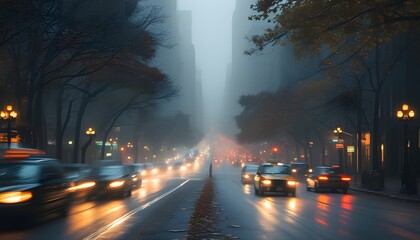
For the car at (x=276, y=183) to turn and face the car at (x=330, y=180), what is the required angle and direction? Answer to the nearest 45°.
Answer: approximately 135° to its left

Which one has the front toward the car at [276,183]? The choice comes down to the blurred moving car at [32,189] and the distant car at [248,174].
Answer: the distant car

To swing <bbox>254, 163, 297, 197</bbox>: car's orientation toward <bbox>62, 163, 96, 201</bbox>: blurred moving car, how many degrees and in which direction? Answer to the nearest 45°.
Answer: approximately 45° to its right

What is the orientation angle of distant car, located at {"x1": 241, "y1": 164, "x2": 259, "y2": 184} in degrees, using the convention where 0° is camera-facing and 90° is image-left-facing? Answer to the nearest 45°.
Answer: approximately 0°

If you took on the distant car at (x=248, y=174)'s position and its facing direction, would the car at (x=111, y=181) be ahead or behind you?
ahead

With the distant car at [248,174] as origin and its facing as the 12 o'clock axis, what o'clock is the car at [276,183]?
The car is roughly at 12 o'clock from the distant car.

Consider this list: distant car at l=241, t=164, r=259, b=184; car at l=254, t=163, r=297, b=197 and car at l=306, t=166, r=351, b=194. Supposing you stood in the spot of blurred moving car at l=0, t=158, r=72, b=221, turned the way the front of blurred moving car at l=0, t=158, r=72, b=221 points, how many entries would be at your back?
3

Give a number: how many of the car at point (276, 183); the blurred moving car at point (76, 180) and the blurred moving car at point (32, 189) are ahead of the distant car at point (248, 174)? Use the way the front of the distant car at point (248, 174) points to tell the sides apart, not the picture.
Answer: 3

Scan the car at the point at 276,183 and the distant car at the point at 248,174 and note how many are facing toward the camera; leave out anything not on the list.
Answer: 2

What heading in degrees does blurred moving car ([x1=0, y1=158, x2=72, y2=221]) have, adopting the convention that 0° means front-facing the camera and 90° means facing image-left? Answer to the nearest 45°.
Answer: approximately 45°

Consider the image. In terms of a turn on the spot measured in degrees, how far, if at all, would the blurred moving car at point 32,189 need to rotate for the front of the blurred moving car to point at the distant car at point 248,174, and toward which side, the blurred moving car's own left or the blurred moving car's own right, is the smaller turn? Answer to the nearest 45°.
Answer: approximately 180°

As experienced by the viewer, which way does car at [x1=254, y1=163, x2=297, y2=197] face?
facing the viewer

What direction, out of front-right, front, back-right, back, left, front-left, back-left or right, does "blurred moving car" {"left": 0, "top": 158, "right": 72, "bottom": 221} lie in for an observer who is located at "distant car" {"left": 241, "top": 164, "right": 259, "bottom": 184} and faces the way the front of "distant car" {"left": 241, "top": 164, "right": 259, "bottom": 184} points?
front

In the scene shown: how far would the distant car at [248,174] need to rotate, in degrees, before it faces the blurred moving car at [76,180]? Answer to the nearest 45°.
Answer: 0° — it already faces it
